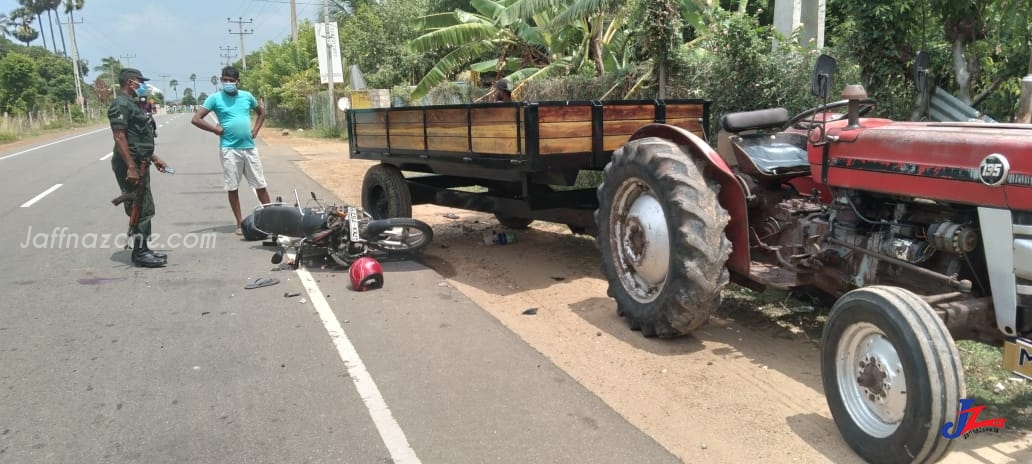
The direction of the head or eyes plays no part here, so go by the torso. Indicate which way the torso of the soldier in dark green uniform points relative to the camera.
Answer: to the viewer's right

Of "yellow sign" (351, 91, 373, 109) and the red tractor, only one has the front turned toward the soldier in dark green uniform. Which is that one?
the yellow sign

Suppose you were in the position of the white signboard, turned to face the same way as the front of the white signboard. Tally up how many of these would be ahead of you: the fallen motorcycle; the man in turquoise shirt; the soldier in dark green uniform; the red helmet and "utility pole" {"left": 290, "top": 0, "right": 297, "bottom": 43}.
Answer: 4

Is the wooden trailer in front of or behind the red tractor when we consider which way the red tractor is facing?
behind

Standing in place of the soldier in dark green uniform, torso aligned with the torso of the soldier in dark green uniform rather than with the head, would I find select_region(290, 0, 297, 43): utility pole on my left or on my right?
on my left

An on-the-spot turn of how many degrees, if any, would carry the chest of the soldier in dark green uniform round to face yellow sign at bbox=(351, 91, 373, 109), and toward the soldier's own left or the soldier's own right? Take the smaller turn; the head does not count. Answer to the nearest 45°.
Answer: approximately 90° to the soldier's own left

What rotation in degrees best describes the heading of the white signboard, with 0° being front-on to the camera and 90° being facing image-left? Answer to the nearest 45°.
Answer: approximately 0°
